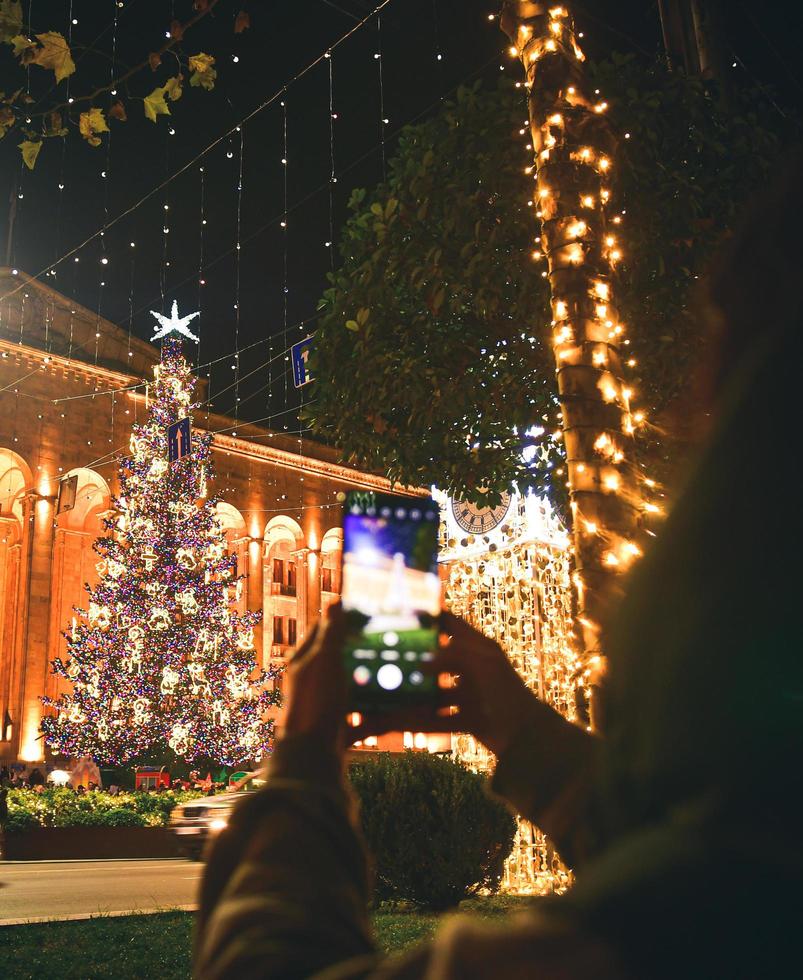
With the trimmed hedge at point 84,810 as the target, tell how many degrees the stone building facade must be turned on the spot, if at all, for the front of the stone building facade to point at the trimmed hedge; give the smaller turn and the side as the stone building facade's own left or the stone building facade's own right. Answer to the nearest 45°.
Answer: approximately 45° to the stone building facade's own right

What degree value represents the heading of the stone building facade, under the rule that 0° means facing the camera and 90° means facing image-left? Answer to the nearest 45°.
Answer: approximately 315°

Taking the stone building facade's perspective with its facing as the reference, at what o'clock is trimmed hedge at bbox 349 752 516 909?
The trimmed hedge is roughly at 1 o'clock from the stone building facade.

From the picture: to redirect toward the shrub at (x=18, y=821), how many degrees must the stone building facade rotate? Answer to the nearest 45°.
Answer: approximately 45° to its right

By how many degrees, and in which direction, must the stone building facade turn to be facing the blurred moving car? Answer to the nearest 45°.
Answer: approximately 45° to its right
